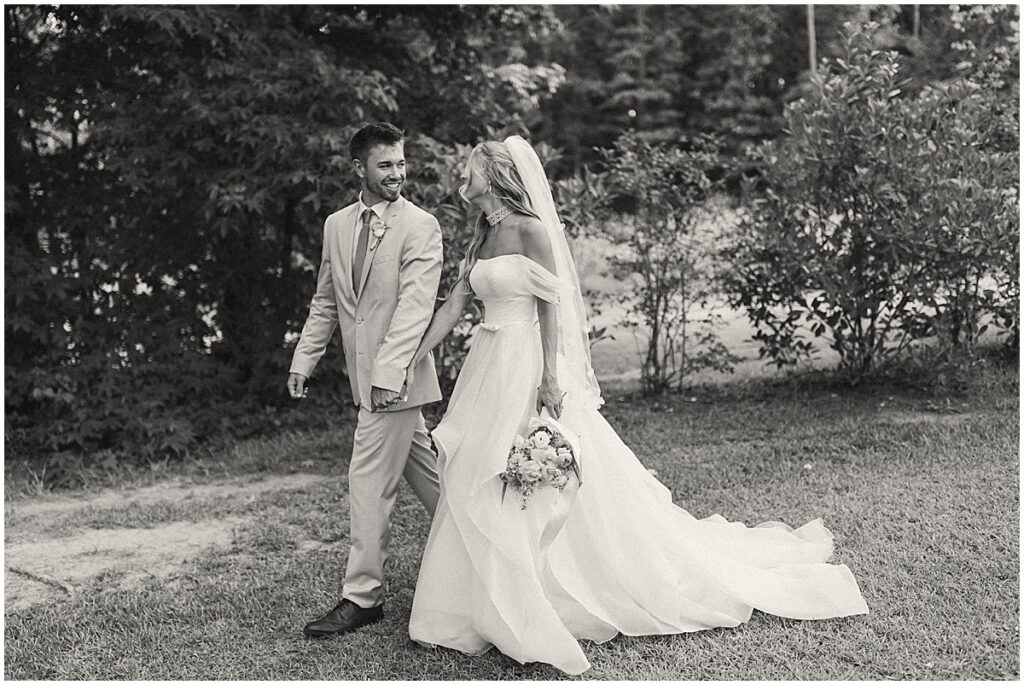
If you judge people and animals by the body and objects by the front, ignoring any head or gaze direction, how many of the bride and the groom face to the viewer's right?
0

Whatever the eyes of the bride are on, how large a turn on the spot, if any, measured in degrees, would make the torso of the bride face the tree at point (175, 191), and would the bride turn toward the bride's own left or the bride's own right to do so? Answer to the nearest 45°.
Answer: approximately 90° to the bride's own right

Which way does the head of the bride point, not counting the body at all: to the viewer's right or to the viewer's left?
to the viewer's left

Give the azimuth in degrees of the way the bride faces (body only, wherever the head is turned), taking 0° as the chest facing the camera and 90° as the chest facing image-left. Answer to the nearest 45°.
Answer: approximately 45°

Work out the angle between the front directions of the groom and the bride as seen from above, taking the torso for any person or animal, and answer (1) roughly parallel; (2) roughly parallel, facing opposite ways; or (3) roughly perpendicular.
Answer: roughly parallel

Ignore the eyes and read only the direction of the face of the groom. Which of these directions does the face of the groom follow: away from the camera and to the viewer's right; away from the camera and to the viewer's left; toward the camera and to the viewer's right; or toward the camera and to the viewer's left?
toward the camera and to the viewer's right

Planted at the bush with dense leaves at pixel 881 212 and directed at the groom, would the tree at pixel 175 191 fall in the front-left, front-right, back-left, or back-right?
front-right

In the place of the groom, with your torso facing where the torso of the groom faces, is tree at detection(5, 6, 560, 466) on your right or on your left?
on your right

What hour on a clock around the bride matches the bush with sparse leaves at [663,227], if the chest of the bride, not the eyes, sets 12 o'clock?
The bush with sparse leaves is roughly at 5 o'clock from the bride.

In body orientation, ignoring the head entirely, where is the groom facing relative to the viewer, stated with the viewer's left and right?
facing the viewer and to the left of the viewer

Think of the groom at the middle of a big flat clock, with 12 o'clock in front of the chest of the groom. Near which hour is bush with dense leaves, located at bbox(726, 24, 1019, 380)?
The bush with dense leaves is roughly at 6 o'clock from the groom.

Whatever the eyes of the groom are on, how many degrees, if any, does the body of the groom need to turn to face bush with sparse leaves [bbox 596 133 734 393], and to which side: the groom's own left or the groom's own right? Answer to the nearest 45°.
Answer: approximately 180°
